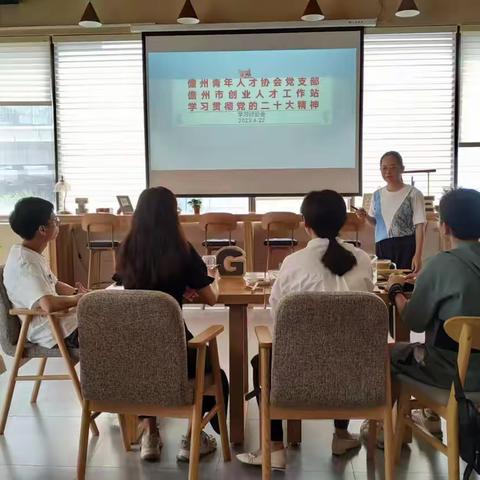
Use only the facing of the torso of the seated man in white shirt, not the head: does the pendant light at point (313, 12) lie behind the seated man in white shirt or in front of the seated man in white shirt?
in front

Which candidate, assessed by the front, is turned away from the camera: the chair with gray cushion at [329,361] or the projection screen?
the chair with gray cushion

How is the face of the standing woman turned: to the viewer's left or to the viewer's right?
to the viewer's left

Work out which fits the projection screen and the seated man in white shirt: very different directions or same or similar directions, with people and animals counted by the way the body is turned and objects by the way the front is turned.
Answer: very different directions

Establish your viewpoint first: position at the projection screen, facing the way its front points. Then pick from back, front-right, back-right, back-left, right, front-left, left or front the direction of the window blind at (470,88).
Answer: left

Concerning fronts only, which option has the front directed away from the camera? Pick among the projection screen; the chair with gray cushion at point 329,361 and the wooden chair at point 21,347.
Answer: the chair with gray cushion

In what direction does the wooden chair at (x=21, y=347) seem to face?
to the viewer's right

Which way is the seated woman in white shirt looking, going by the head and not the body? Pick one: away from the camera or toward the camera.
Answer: away from the camera

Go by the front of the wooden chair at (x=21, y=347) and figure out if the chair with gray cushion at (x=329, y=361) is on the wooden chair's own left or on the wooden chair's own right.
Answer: on the wooden chair's own right

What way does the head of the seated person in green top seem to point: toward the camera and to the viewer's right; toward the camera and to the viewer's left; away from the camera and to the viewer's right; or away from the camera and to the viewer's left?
away from the camera and to the viewer's left

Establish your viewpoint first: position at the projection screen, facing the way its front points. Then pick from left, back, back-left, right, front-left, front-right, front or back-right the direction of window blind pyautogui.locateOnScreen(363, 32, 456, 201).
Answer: left

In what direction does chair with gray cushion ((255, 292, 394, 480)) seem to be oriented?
away from the camera

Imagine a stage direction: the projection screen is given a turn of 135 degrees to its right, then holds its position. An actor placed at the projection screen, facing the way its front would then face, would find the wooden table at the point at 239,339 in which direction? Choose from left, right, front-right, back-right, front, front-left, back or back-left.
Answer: back-left

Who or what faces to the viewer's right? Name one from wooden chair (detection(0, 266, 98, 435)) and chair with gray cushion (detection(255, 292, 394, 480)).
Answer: the wooden chair

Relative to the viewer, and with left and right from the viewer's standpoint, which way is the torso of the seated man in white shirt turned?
facing away from the viewer and to the right of the viewer

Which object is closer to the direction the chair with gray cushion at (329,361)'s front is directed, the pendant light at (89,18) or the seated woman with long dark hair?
the pendant light

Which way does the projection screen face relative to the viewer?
toward the camera

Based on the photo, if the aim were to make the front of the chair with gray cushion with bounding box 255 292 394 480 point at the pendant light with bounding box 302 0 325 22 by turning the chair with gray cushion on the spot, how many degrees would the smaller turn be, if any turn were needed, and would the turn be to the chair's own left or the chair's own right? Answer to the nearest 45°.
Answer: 0° — it already faces it

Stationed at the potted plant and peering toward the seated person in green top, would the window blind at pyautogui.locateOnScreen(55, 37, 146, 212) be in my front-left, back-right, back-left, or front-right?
back-right

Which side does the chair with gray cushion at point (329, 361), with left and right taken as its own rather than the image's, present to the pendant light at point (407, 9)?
front
